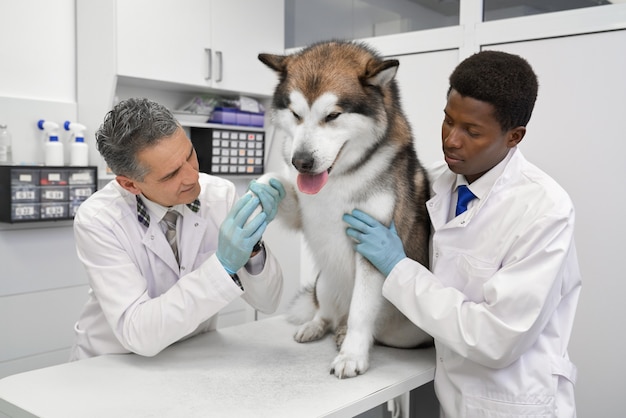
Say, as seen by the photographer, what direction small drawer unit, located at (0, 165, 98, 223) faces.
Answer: facing the viewer and to the right of the viewer

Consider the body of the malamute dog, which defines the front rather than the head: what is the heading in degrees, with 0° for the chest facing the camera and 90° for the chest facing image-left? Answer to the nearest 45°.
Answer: approximately 45°

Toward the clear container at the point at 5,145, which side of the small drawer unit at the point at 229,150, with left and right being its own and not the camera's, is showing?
right

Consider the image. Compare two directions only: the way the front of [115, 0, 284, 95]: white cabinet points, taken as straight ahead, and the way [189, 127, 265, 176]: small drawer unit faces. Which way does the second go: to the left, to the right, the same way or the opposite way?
the same way

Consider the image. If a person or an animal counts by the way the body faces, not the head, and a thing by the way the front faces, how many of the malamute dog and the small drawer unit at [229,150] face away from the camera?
0

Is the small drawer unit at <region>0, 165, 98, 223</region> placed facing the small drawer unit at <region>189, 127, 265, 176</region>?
no

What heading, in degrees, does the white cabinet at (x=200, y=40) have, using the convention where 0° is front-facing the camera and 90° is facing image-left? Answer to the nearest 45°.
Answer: approximately 315°

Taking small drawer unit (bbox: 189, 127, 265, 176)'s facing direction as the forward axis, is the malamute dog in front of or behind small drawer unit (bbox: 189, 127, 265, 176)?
in front

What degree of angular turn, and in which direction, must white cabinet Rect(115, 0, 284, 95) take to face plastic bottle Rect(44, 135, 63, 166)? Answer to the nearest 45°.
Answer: approximately 90° to its right

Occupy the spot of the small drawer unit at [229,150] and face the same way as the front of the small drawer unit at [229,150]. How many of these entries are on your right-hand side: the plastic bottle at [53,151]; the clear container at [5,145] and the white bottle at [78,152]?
3

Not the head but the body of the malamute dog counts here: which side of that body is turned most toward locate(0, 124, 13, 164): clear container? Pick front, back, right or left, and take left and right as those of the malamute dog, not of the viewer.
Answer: right

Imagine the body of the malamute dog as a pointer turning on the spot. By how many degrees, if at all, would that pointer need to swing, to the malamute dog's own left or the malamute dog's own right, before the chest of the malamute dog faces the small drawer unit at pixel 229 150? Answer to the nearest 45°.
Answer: approximately 135° to the malamute dog's own right

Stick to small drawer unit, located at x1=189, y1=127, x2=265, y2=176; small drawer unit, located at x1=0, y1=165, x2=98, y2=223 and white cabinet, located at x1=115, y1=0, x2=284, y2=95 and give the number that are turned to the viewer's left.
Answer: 0
